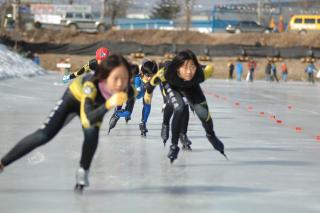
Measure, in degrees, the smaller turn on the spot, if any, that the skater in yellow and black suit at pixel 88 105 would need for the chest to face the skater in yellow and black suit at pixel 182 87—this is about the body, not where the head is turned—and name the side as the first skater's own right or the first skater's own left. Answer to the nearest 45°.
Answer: approximately 90° to the first skater's own left
